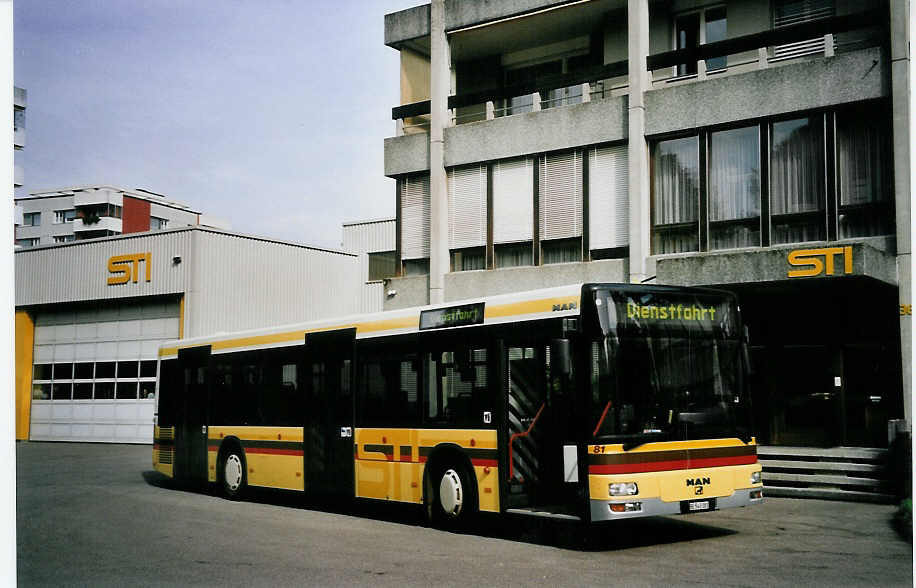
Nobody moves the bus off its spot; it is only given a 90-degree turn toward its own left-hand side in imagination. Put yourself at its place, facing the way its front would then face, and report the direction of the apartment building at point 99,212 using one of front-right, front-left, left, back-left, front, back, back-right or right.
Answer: left

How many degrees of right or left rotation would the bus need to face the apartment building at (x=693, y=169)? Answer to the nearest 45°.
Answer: approximately 90° to its left

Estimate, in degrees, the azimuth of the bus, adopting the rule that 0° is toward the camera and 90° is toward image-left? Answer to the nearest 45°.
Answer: approximately 315°

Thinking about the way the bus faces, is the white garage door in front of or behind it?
behind
